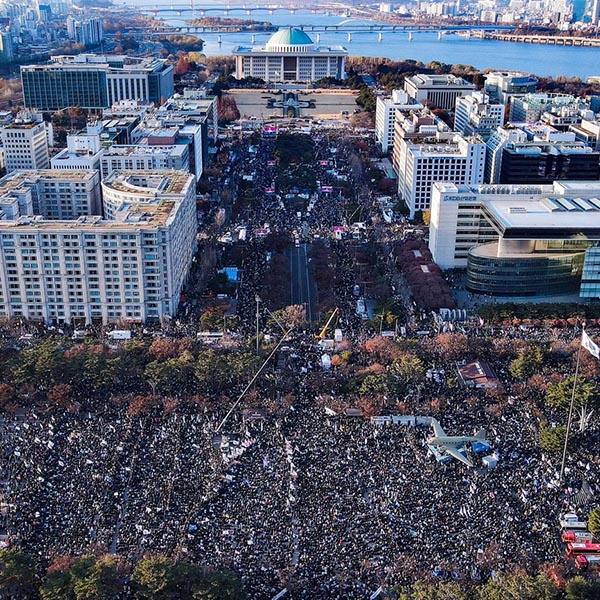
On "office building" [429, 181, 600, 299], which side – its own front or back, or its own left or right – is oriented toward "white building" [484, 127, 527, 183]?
back

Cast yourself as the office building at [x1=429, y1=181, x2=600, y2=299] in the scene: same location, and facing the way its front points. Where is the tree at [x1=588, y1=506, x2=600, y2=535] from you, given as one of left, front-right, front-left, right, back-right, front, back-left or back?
front

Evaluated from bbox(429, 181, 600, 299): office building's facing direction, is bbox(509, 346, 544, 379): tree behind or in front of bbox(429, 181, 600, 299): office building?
in front

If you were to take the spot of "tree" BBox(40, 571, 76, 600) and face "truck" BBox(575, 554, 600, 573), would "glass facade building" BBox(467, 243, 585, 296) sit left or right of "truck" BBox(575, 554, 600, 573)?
left

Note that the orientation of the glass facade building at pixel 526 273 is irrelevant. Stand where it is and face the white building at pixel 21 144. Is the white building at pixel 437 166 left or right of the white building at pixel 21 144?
right

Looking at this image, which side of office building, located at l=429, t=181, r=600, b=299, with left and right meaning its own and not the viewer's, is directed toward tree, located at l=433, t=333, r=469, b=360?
front

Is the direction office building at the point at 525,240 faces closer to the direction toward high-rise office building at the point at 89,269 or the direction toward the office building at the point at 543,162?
the high-rise office building

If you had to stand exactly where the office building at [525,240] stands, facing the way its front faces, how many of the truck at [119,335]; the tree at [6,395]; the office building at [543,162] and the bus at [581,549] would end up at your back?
1

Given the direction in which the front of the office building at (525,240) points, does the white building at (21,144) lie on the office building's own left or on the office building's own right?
on the office building's own right

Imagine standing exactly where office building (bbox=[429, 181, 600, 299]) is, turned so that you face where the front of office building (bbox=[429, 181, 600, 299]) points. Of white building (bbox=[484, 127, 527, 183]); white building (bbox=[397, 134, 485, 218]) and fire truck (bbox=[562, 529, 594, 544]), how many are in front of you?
1

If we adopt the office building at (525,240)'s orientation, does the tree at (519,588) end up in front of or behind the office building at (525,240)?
in front

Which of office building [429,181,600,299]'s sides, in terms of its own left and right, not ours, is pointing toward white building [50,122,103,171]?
right

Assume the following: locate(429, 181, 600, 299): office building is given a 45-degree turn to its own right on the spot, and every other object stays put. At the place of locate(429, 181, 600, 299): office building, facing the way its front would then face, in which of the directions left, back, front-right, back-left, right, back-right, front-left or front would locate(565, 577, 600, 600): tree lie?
front-left
